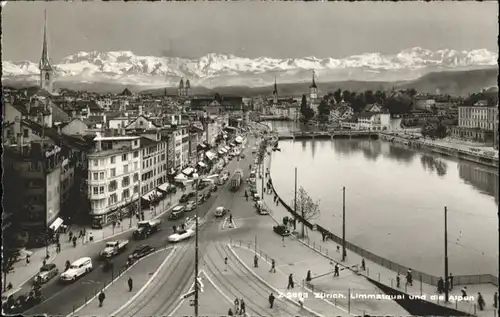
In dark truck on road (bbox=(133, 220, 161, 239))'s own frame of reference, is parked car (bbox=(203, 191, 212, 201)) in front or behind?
behind

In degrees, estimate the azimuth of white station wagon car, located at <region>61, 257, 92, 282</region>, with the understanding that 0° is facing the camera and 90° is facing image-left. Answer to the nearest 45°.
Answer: approximately 45°

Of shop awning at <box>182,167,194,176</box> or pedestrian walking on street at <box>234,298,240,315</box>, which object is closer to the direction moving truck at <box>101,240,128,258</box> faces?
the pedestrian walking on street

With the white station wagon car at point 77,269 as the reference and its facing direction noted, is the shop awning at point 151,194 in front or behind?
behind

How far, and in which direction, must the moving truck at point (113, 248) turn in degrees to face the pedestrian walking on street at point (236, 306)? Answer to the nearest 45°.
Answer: approximately 90° to its left

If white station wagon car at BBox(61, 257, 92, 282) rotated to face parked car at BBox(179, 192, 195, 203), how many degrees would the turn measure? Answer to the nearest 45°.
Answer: approximately 180°

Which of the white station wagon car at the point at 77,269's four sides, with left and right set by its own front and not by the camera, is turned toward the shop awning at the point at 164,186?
back

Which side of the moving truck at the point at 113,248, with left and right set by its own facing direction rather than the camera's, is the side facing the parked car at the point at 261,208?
back
